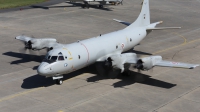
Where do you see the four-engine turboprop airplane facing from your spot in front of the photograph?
facing the viewer and to the left of the viewer
